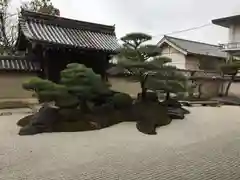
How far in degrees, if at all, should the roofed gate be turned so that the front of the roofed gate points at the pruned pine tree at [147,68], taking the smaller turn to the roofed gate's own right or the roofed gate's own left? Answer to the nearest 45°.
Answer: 0° — it already faces it

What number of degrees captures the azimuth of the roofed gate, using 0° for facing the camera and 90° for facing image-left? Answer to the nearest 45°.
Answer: approximately 315°

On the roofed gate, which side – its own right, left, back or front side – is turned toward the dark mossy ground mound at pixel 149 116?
front

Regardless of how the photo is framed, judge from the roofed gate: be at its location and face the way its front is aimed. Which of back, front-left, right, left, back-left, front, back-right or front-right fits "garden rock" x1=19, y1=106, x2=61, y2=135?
front-right

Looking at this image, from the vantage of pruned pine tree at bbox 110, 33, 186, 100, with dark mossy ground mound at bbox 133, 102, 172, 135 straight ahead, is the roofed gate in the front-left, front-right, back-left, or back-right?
back-right

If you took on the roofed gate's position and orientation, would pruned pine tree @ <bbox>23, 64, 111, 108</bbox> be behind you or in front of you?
in front
